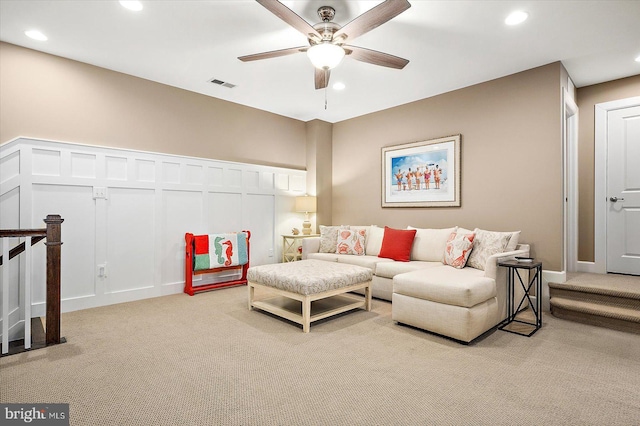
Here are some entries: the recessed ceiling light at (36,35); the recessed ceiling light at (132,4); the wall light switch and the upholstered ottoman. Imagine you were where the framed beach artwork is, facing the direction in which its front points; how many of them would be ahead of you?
4

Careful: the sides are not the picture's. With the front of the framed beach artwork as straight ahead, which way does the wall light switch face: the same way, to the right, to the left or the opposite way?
to the left

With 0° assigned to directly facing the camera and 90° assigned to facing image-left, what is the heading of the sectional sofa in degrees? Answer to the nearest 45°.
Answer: approximately 45°

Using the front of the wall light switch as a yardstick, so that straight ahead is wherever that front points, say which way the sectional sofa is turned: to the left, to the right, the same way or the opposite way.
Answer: to the right

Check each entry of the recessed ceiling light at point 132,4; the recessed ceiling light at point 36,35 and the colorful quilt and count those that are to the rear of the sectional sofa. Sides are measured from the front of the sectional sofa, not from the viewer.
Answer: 0

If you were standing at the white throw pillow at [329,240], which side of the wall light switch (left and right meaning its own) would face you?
left

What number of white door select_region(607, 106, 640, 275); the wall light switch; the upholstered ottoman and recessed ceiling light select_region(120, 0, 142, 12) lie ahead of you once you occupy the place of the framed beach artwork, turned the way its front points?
3

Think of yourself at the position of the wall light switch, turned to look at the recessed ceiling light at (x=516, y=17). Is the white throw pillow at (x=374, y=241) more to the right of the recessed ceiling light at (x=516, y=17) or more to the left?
left

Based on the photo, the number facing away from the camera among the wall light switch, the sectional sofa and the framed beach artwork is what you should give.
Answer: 0

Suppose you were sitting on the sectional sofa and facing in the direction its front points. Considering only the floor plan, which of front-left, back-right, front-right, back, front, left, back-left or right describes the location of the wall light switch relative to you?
front-right

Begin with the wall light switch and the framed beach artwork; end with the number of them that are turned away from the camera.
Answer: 0

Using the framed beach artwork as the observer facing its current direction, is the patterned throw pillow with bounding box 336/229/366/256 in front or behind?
in front

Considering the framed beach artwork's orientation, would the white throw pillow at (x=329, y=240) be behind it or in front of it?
in front

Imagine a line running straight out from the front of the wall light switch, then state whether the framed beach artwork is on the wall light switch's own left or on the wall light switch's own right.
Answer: on the wall light switch's own left

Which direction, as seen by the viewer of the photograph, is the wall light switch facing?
facing the viewer

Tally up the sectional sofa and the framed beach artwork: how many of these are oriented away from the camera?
0

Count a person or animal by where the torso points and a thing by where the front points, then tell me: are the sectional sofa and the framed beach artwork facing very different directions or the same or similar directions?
same or similar directions

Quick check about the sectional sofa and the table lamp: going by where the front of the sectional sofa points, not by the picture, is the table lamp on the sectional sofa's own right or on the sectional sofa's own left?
on the sectional sofa's own right

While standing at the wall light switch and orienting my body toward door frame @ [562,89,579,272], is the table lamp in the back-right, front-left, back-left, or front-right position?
front-left
